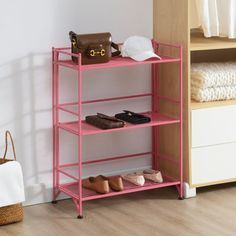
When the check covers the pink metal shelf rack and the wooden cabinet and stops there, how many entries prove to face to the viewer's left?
0

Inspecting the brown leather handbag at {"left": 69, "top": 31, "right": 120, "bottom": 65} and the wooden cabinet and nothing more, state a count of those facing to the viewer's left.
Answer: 0

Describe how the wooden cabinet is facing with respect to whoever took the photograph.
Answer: facing the viewer and to the right of the viewer

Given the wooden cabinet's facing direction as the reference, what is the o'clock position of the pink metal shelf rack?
The pink metal shelf rack is roughly at 4 o'clock from the wooden cabinet.
